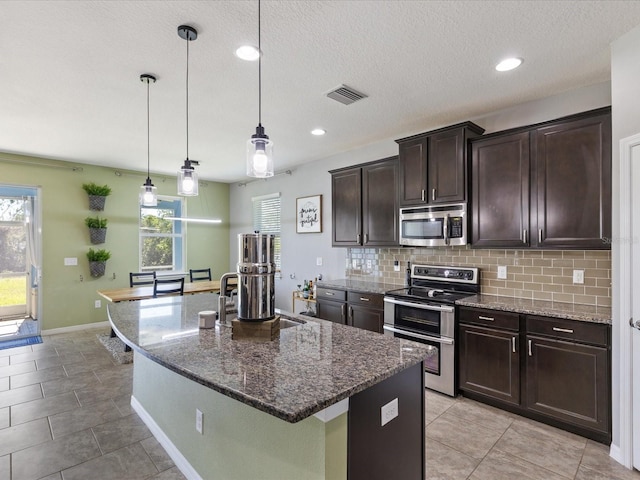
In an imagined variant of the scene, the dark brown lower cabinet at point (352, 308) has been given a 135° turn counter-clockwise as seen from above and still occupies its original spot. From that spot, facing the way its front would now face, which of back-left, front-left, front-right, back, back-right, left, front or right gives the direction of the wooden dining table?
back

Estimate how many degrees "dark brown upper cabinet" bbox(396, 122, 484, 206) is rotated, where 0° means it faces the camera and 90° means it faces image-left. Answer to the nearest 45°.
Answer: approximately 45°

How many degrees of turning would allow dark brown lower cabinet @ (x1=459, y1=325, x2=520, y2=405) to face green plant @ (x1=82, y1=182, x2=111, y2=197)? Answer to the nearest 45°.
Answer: approximately 45° to its right

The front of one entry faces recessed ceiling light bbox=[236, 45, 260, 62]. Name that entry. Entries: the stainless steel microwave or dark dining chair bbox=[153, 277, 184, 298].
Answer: the stainless steel microwave

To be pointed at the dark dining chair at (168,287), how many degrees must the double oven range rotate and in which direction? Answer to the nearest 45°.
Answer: approximately 45° to its right

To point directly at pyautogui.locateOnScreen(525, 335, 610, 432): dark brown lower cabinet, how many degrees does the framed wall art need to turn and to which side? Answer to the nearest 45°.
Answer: approximately 90° to its left

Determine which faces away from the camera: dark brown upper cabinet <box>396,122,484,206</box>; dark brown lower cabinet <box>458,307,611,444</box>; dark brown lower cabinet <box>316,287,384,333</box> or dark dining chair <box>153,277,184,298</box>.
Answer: the dark dining chair

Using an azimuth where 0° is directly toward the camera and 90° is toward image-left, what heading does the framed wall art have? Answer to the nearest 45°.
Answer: approximately 45°

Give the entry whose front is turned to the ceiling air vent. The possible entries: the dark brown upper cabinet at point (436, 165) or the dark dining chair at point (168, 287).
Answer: the dark brown upper cabinet

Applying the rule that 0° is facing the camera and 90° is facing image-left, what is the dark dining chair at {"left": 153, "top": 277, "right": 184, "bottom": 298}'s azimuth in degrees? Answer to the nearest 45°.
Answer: approximately 180°

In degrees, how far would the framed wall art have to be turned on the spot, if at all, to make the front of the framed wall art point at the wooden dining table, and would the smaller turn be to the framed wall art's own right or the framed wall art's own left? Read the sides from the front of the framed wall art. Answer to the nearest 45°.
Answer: approximately 45° to the framed wall art's own right

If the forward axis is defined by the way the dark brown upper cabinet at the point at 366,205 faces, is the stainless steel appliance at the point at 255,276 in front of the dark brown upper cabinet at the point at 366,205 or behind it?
in front

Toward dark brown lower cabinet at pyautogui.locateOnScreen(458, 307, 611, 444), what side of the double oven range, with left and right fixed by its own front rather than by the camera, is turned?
left

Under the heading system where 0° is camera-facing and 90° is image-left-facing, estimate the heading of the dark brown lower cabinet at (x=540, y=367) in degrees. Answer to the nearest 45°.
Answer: approximately 45°

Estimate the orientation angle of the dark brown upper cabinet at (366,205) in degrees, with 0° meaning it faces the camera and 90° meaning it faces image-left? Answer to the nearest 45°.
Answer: approximately 45°

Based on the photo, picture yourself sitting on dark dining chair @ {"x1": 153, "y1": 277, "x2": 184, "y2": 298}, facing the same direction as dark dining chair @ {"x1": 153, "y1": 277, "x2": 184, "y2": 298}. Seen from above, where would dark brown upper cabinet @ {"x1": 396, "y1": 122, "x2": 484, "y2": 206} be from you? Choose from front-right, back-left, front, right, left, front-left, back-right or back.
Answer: back-right

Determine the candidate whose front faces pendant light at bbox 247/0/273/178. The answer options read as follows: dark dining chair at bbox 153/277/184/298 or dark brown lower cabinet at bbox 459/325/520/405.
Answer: the dark brown lower cabinet

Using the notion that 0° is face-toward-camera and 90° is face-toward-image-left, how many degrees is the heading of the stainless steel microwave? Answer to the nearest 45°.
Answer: approximately 45°

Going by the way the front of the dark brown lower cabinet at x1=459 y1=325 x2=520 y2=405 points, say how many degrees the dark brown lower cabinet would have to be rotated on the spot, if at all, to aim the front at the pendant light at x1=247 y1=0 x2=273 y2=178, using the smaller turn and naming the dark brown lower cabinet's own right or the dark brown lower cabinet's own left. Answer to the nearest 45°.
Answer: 0° — it already faces it
